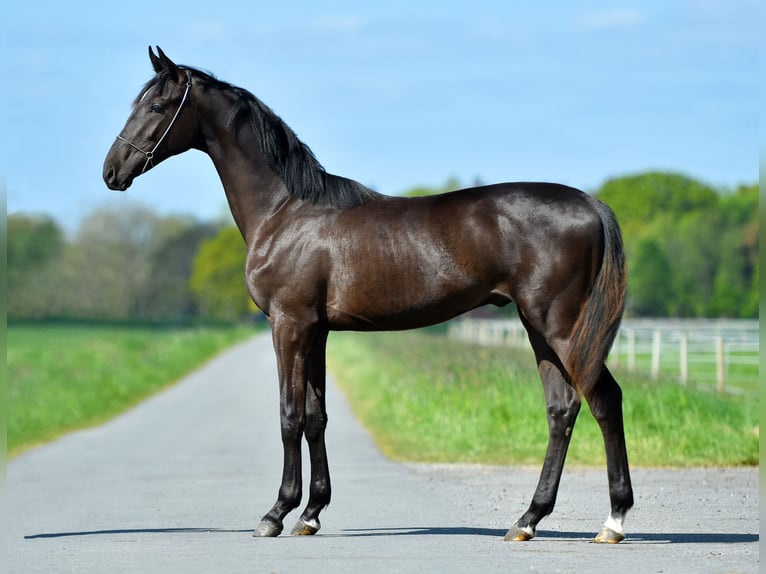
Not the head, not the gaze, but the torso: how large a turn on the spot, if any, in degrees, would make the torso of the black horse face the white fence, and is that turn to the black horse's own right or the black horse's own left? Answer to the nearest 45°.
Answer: approximately 90° to the black horse's own right

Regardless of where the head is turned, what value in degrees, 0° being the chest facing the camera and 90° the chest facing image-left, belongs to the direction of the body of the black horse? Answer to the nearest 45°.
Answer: approximately 90°
